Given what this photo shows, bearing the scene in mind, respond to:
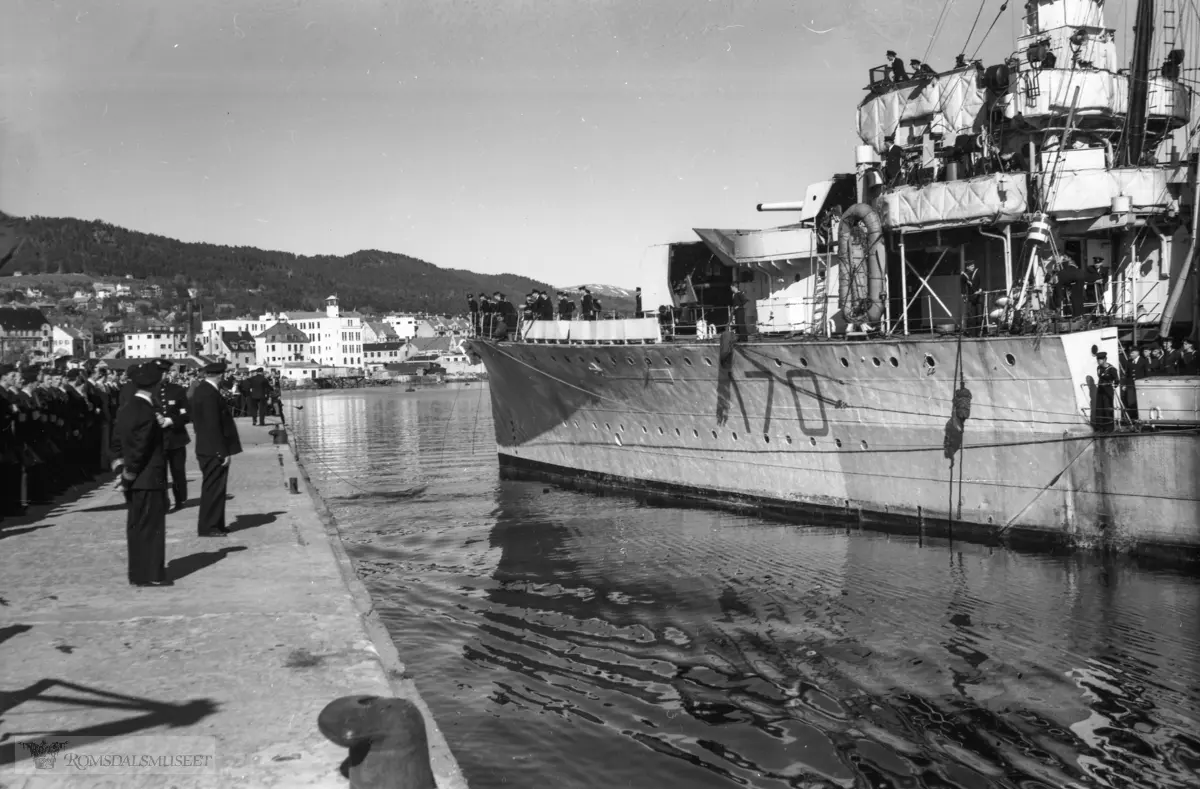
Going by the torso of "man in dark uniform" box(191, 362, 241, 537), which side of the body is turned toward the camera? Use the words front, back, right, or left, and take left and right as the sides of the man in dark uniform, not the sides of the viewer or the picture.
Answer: right

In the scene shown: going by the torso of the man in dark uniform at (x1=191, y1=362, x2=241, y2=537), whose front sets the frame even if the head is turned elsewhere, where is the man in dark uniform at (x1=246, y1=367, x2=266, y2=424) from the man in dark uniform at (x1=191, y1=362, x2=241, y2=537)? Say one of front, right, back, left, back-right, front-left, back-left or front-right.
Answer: left

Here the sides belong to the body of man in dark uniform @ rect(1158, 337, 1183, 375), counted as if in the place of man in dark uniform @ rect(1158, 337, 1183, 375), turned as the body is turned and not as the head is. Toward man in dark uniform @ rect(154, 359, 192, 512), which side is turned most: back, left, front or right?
front

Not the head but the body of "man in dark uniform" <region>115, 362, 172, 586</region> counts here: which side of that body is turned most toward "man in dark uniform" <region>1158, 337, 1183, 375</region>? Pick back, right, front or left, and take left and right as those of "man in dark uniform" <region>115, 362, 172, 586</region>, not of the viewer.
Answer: front

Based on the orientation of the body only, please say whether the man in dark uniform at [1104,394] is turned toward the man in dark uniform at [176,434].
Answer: yes

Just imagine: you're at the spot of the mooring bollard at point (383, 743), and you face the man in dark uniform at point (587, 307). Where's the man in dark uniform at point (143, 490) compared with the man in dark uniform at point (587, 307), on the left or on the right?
left

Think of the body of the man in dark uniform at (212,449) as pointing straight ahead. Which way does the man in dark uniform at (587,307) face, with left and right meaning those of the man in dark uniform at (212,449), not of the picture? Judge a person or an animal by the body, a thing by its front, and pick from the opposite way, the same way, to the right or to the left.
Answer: the opposite way

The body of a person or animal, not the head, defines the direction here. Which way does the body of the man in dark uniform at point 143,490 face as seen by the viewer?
to the viewer's right

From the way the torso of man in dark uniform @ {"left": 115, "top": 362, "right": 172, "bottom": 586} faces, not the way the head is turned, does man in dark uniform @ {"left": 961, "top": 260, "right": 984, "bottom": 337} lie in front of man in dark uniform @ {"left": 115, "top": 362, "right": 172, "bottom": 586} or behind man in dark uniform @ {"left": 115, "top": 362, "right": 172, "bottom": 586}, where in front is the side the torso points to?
in front

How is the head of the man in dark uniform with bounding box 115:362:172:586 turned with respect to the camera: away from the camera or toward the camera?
away from the camera

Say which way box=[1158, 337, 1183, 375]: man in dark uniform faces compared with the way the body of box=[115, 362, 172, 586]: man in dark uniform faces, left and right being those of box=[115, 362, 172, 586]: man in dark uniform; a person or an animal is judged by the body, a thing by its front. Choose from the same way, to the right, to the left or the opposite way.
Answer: the opposite way

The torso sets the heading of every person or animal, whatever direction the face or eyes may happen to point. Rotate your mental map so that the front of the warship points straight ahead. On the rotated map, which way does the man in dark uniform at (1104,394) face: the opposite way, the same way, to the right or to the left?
to the left

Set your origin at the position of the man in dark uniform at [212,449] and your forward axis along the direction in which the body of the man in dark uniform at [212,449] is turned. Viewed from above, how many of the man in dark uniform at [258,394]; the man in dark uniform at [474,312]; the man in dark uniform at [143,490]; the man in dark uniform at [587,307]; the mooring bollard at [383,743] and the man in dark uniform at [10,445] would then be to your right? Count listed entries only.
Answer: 2

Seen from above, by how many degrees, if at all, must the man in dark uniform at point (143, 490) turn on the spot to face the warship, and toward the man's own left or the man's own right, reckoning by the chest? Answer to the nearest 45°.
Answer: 0° — they already face it
